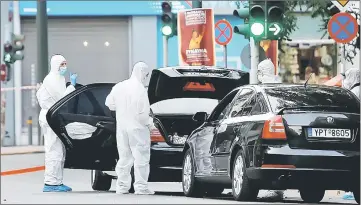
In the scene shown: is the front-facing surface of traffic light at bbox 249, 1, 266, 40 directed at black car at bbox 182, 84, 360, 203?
yes

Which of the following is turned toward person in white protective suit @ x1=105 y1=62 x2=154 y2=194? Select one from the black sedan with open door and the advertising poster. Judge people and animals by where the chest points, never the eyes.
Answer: the advertising poster

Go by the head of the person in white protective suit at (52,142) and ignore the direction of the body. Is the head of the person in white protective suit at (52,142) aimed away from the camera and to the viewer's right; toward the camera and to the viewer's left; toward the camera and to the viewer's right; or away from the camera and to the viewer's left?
toward the camera and to the viewer's right

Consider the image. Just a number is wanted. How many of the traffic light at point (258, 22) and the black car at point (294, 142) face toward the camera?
1

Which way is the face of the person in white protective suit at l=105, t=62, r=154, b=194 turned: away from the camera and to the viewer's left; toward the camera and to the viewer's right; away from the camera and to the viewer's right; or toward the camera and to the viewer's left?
away from the camera and to the viewer's right
